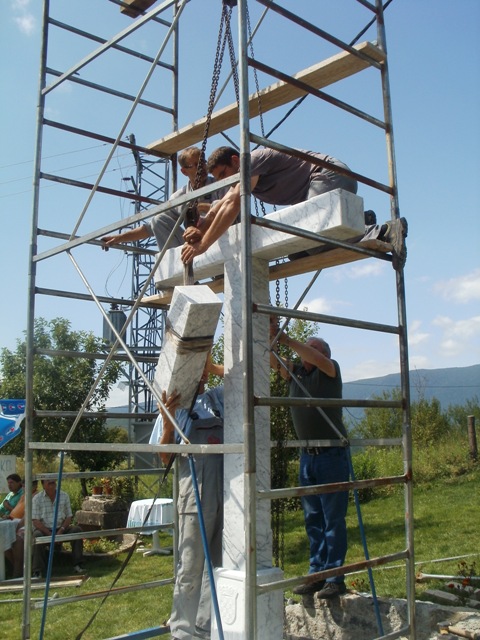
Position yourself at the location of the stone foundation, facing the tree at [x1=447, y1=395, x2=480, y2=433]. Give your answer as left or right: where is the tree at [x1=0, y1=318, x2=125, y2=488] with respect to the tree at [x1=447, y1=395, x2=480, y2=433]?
left

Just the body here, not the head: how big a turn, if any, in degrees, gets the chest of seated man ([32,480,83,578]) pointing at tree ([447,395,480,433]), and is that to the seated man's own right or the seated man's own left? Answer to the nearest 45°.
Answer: approximately 135° to the seated man's own left

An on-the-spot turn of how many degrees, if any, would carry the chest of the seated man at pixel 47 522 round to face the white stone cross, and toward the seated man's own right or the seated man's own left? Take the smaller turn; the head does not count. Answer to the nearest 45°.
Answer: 0° — they already face it

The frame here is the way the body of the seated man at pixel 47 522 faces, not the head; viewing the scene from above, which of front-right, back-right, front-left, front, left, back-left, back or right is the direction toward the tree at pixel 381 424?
back-left

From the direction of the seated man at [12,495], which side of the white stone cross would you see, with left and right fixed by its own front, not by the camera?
right

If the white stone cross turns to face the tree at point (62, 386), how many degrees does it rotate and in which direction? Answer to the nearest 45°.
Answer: approximately 135° to its right

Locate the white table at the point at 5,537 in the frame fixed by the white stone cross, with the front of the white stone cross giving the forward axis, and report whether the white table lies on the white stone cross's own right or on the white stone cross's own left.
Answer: on the white stone cross's own right

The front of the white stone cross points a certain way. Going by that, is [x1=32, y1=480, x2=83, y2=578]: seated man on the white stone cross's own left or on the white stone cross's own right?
on the white stone cross's own right

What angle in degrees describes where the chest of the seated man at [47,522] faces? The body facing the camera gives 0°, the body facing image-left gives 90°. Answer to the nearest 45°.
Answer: approximately 0°
